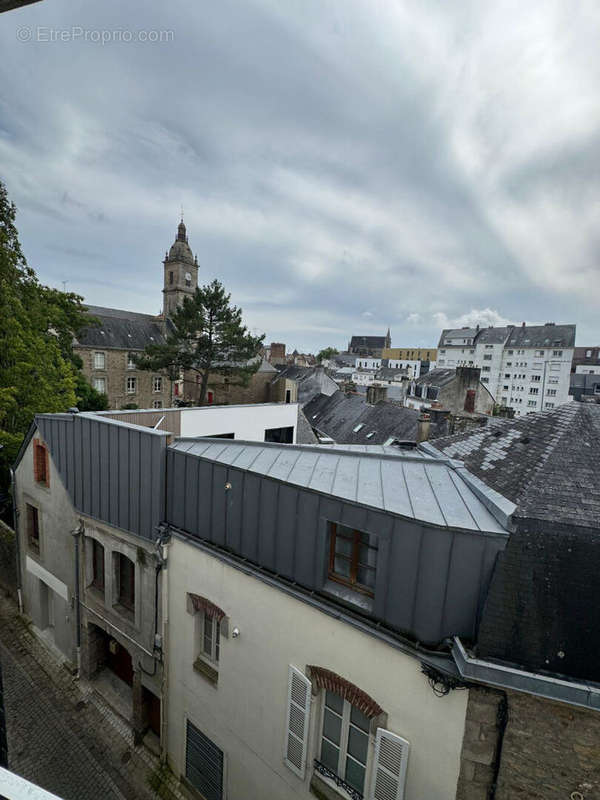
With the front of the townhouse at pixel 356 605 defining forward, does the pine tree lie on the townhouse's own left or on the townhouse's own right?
on the townhouse's own right

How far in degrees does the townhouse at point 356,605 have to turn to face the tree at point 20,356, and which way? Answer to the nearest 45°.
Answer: approximately 90° to its right

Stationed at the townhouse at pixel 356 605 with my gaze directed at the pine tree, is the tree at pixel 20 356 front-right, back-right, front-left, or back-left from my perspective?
front-left

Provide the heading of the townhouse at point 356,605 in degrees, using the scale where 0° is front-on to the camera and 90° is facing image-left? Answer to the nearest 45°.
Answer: approximately 45°

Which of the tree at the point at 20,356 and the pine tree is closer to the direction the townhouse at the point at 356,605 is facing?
the tree

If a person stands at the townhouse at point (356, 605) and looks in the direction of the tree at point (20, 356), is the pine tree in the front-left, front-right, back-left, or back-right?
front-right
